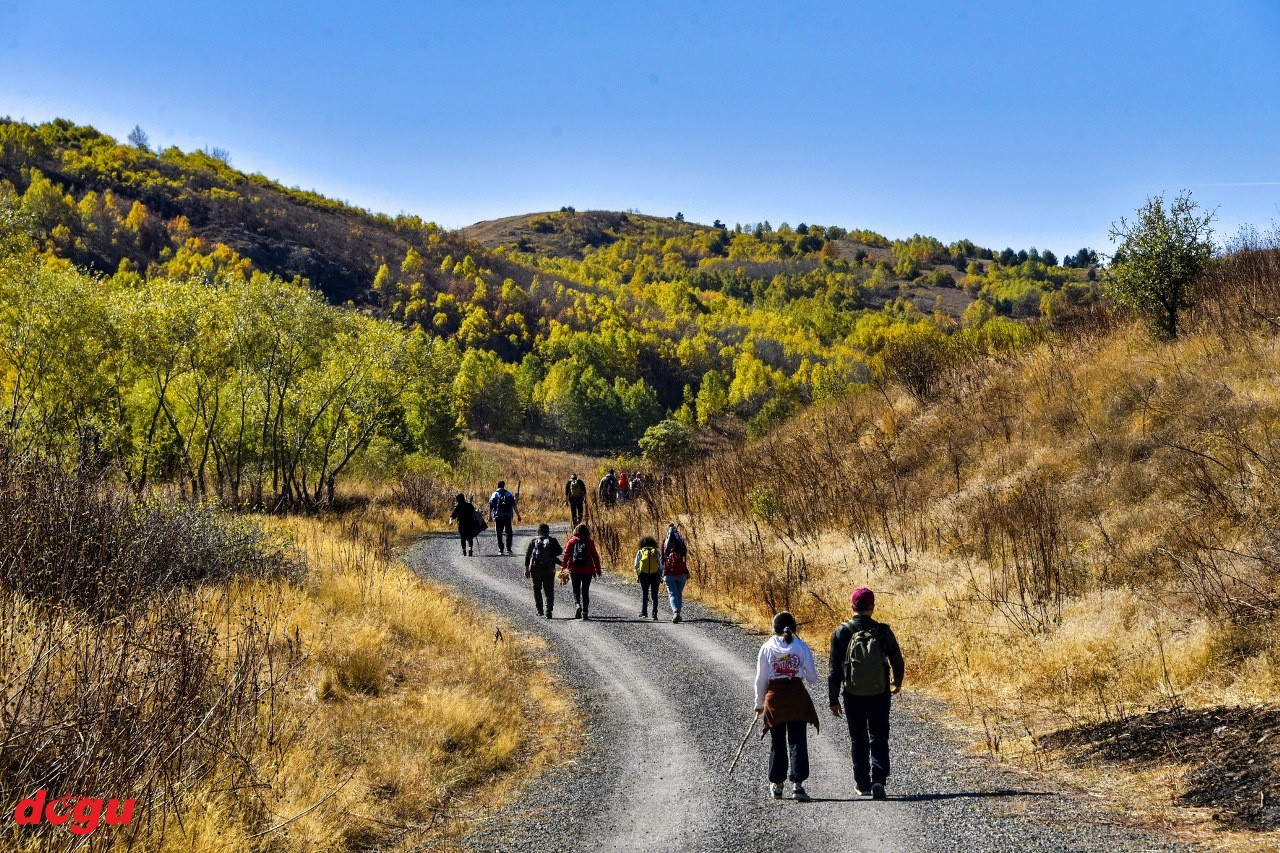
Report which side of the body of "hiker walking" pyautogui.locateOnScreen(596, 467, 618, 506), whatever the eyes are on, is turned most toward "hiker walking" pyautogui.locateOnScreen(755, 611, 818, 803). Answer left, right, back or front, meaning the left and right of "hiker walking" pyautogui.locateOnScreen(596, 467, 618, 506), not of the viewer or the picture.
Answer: back

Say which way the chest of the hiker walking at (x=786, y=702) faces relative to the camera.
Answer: away from the camera

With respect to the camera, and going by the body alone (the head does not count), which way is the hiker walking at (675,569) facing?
away from the camera

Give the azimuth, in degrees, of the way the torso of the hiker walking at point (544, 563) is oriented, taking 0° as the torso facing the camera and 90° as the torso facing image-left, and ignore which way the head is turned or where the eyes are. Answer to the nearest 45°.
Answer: approximately 180°

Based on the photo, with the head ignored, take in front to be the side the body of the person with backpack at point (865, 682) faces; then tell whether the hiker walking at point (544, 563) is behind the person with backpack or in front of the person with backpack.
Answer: in front

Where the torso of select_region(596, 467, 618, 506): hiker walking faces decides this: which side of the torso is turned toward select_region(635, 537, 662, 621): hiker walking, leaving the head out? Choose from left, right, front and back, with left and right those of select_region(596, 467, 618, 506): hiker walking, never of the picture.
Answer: back

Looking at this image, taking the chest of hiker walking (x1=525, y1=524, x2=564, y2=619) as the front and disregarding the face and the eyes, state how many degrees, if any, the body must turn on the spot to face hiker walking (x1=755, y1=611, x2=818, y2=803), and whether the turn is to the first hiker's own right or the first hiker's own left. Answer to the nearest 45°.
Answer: approximately 180°

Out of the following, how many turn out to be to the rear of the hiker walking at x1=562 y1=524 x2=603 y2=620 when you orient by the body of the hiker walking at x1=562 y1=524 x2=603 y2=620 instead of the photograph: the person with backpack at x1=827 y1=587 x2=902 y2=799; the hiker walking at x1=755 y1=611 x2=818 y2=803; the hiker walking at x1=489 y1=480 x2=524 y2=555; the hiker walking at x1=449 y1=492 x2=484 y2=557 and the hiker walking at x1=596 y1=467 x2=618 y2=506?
2

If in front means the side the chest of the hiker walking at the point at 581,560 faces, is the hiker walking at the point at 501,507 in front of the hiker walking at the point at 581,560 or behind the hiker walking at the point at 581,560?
in front

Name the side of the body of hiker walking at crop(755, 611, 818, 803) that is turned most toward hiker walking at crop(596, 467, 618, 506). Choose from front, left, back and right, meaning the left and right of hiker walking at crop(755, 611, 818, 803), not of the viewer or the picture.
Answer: front

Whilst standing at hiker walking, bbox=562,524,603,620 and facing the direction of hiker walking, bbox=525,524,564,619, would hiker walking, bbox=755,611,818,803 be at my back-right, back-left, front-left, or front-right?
back-left

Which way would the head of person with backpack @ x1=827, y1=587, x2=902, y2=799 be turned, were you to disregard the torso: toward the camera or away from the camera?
away from the camera
